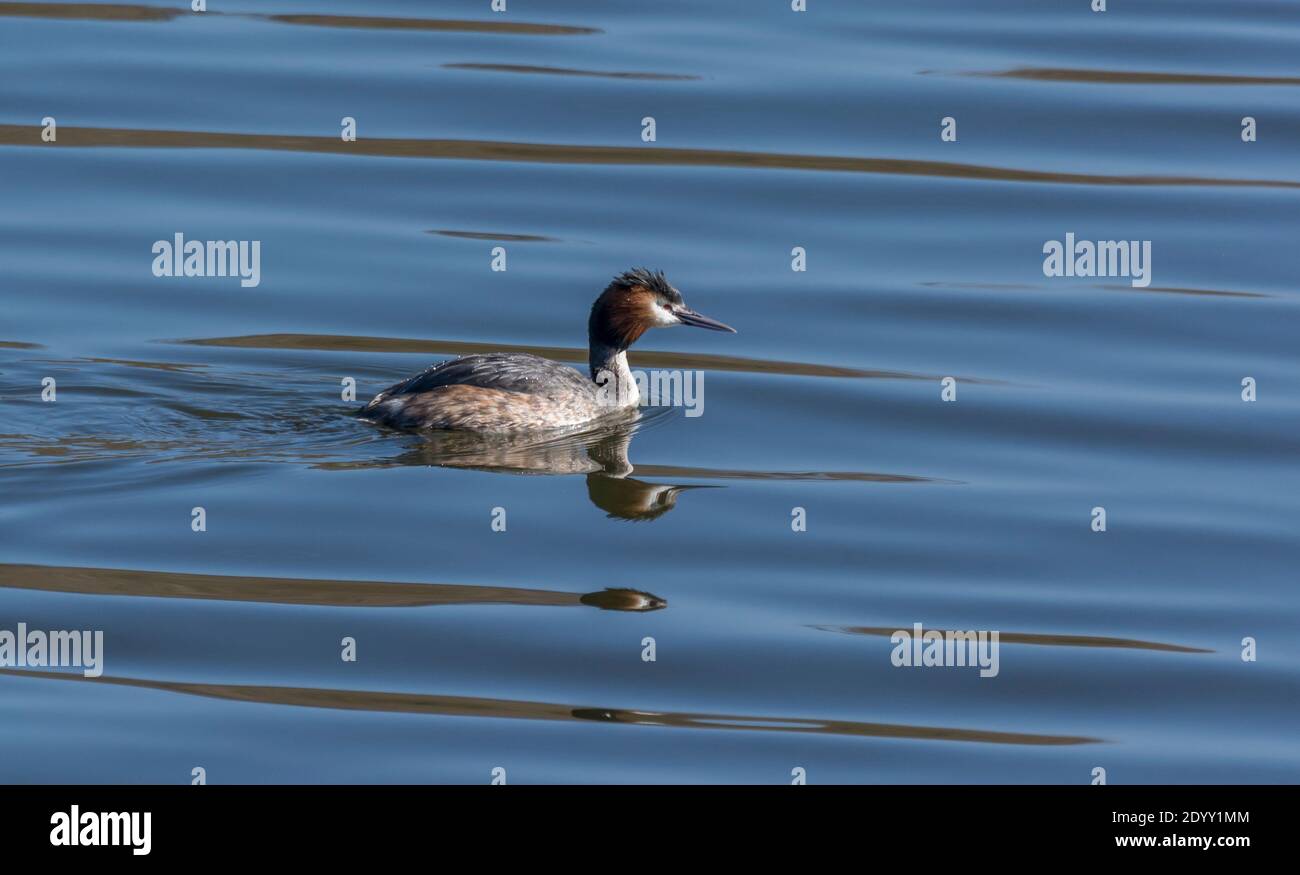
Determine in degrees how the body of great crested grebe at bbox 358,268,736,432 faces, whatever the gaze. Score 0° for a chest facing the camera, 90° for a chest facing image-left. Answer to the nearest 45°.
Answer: approximately 270°
